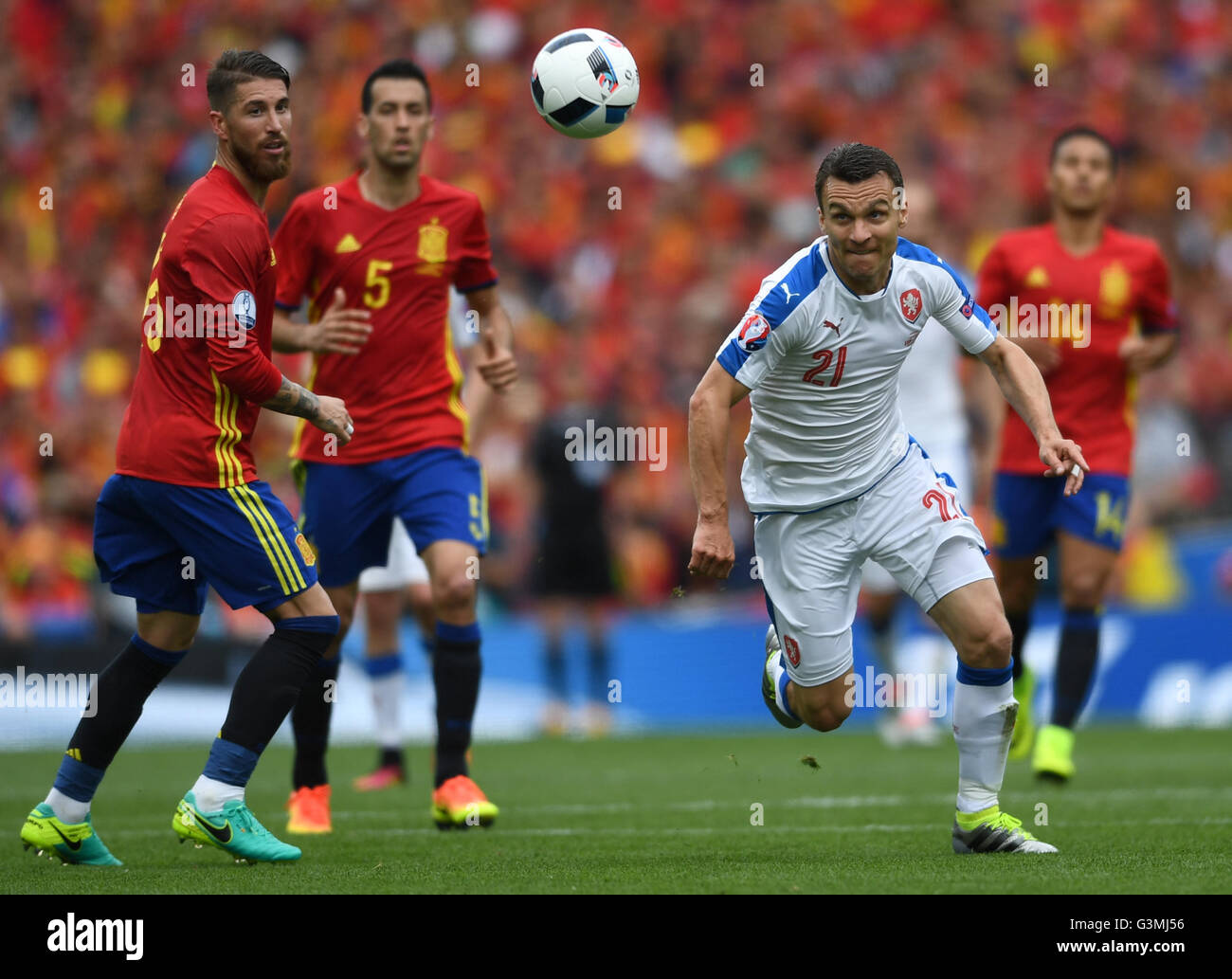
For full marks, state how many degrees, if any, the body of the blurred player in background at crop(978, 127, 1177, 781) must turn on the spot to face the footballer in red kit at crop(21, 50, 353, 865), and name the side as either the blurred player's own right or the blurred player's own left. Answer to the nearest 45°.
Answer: approximately 45° to the blurred player's own right

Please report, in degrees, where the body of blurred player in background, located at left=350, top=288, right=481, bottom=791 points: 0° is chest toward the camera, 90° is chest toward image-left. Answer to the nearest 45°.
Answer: approximately 45°

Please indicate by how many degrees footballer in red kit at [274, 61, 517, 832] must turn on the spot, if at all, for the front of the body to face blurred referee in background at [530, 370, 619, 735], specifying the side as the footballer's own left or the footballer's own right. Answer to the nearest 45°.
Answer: approximately 180°

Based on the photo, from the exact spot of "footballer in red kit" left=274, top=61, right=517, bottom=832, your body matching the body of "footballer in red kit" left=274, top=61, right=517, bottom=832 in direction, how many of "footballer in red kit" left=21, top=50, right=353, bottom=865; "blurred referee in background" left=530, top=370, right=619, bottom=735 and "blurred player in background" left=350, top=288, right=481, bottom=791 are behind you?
2

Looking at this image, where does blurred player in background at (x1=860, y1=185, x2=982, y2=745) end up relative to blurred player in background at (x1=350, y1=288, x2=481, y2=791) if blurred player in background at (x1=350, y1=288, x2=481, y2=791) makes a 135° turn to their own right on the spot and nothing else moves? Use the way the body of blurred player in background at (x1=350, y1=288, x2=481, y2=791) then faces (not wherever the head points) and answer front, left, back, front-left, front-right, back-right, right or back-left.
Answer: right

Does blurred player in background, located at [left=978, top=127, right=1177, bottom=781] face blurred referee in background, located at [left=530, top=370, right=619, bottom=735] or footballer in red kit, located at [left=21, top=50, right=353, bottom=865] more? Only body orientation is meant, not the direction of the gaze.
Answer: the footballer in red kit

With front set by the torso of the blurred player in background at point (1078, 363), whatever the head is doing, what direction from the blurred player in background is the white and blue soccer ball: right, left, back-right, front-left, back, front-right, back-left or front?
front-right

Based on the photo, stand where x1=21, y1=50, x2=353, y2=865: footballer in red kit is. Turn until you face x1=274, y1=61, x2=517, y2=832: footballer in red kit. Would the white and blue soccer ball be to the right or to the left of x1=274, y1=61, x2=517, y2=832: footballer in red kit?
right

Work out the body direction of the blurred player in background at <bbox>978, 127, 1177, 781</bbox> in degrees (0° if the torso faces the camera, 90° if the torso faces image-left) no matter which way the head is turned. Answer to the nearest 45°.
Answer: approximately 0°

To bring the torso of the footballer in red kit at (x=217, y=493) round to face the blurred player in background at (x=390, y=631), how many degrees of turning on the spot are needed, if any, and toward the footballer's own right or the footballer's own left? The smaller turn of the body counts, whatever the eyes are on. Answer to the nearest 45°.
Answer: approximately 90° to the footballer's own left

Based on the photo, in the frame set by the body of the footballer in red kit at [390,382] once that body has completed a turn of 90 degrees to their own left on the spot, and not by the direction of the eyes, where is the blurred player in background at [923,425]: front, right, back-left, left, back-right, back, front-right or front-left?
front-left
